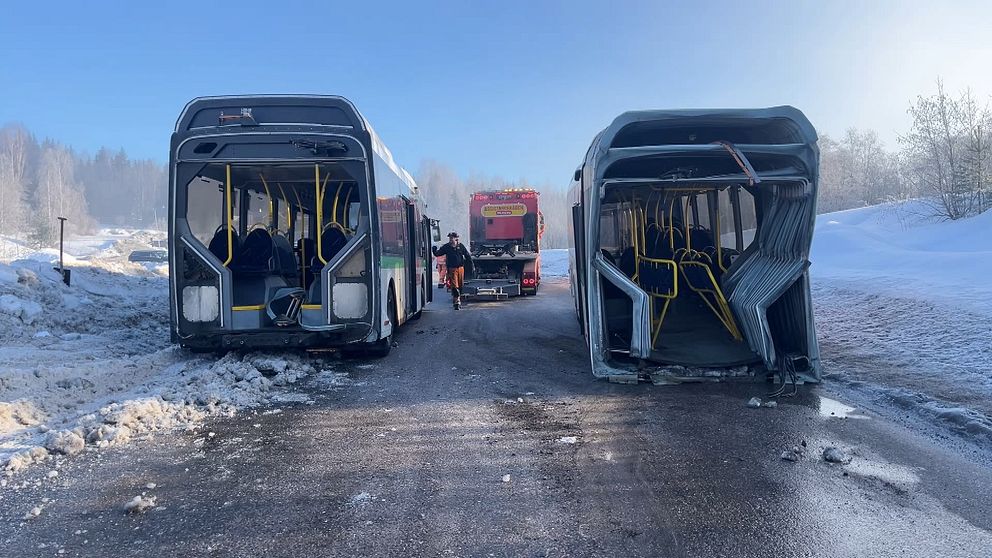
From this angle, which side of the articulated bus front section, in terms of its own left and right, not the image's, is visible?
back

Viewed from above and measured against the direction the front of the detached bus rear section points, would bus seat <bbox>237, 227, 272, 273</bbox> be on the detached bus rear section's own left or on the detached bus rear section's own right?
on the detached bus rear section's own right
